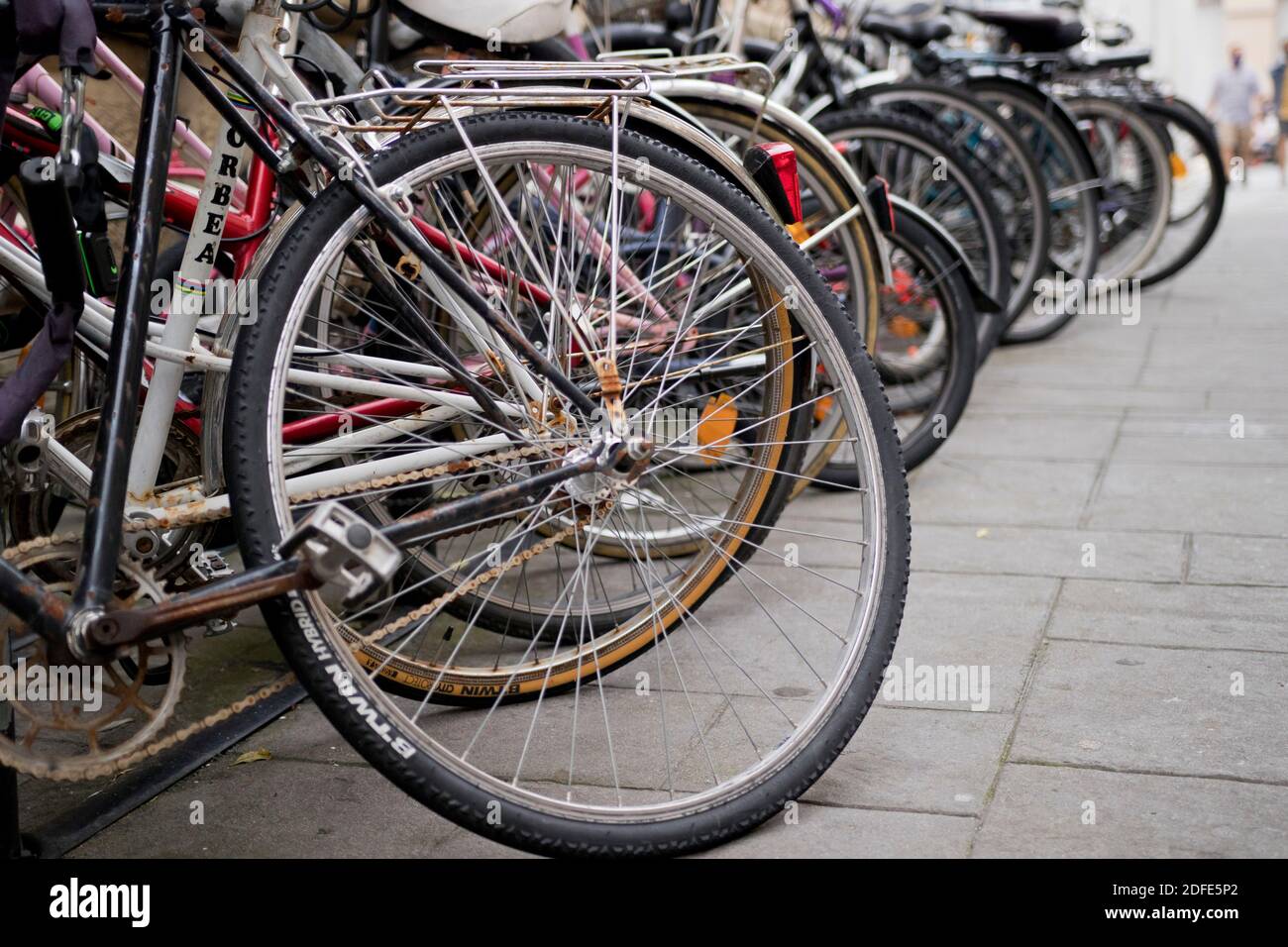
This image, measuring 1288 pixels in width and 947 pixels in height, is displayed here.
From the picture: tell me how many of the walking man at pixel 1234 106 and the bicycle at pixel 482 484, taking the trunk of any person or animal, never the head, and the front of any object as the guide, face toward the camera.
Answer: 1

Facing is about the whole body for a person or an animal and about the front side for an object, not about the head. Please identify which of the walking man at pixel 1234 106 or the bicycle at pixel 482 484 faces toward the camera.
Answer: the walking man

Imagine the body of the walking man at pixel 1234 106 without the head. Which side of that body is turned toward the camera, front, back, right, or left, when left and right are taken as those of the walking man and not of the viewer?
front

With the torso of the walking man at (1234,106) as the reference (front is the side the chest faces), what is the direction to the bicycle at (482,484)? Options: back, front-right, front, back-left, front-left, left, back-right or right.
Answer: front

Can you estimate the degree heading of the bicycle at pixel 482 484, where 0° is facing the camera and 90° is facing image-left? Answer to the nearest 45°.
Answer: approximately 90°

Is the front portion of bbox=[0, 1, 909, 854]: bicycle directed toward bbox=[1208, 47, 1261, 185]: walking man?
no
